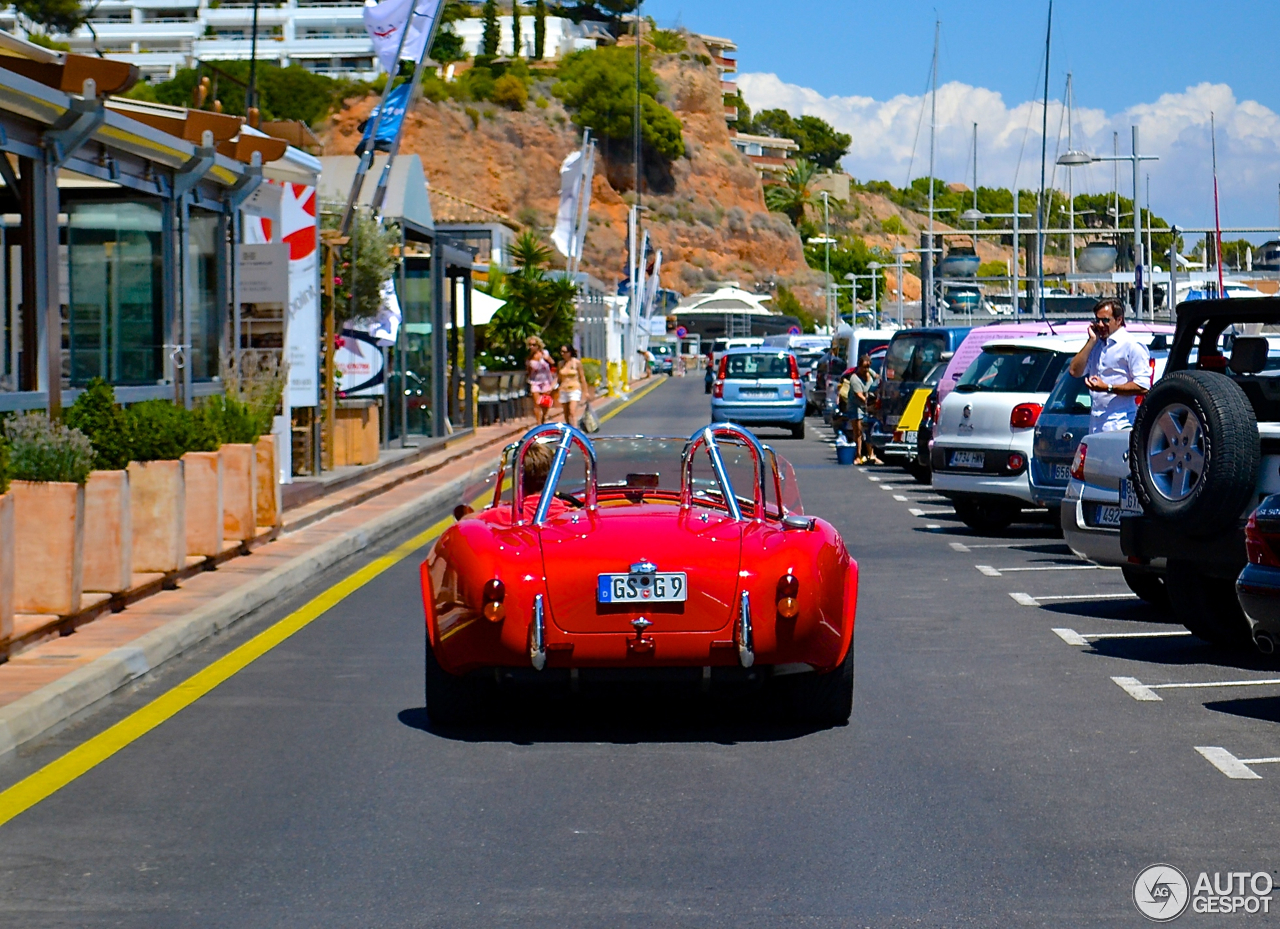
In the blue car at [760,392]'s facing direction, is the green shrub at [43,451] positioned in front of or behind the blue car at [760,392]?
behind

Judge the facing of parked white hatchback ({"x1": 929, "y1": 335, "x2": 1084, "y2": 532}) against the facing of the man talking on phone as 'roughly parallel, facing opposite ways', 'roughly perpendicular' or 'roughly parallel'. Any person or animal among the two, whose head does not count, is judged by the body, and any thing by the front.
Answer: roughly parallel, facing opposite ways

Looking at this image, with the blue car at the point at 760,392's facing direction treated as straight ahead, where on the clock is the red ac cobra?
The red ac cobra is roughly at 6 o'clock from the blue car.

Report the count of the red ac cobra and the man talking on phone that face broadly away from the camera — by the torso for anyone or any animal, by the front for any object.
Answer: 1

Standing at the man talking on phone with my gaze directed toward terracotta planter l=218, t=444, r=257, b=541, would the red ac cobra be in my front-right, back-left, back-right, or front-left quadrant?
front-left

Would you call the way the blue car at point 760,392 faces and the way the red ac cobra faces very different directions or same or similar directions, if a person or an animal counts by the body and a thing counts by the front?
same or similar directions

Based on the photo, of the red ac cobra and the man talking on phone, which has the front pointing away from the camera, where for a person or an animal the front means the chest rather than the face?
the red ac cobra

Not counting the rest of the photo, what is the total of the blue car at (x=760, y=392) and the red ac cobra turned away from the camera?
2

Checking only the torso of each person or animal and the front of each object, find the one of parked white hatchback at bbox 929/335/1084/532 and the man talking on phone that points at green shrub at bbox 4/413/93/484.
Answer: the man talking on phone

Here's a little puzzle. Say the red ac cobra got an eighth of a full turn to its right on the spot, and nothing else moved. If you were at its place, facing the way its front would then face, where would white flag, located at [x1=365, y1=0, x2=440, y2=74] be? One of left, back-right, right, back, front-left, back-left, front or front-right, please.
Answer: front-left

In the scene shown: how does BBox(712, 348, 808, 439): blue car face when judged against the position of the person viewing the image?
facing away from the viewer

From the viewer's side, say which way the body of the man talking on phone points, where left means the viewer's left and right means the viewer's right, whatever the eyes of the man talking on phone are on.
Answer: facing the viewer and to the left of the viewer

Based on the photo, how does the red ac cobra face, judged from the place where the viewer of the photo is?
facing away from the viewer

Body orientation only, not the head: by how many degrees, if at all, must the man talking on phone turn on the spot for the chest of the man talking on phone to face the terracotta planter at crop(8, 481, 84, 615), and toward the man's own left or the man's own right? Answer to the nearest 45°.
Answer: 0° — they already face it

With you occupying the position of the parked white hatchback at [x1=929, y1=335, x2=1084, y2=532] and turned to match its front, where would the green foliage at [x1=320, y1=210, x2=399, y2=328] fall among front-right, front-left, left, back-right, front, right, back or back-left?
left

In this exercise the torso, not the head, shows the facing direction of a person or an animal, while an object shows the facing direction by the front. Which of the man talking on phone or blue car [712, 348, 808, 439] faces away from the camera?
the blue car

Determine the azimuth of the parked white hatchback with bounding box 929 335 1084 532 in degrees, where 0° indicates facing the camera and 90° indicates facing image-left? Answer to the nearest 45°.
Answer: approximately 225°

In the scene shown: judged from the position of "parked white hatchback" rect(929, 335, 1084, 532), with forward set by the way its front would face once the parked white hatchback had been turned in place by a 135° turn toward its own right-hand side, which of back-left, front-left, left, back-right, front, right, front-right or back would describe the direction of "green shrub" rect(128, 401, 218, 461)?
front-right
